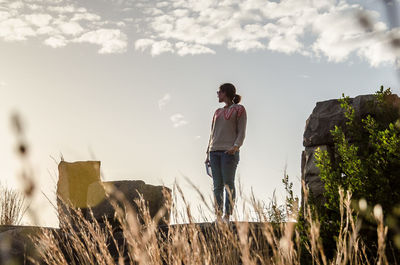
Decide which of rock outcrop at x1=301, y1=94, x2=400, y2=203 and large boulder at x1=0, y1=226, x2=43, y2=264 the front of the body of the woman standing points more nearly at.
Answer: the large boulder

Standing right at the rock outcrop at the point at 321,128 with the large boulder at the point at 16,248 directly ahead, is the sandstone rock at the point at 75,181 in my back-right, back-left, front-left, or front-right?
front-right

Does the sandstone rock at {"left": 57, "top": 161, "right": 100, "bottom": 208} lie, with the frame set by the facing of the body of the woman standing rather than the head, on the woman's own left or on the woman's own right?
on the woman's own right

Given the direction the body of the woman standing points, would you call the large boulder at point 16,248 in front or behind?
in front

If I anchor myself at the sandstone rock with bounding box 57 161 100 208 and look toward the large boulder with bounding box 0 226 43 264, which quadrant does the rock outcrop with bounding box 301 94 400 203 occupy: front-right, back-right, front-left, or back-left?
front-left

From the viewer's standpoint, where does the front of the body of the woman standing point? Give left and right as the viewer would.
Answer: facing the viewer and to the left of the viewer

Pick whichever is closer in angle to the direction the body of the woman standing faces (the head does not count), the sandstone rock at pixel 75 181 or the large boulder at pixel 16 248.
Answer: the large boulder

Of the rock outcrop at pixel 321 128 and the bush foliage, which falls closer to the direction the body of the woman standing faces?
the bush foliage

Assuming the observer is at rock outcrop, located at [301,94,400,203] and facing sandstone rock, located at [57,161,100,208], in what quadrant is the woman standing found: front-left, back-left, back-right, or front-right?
front-left

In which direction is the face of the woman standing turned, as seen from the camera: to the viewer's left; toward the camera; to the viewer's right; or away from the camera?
to the viewer's left

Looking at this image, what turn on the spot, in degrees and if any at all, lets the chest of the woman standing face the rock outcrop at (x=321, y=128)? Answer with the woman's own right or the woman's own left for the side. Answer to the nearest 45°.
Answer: approximately 135° to the woman's own left
